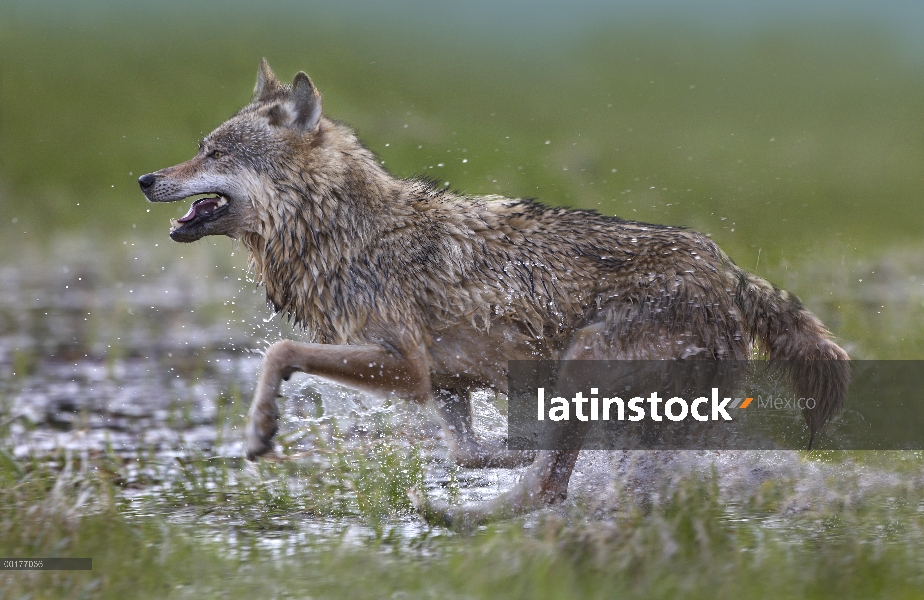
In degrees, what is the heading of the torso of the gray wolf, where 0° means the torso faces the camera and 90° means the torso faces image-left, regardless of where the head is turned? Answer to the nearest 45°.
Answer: approximately 90°
